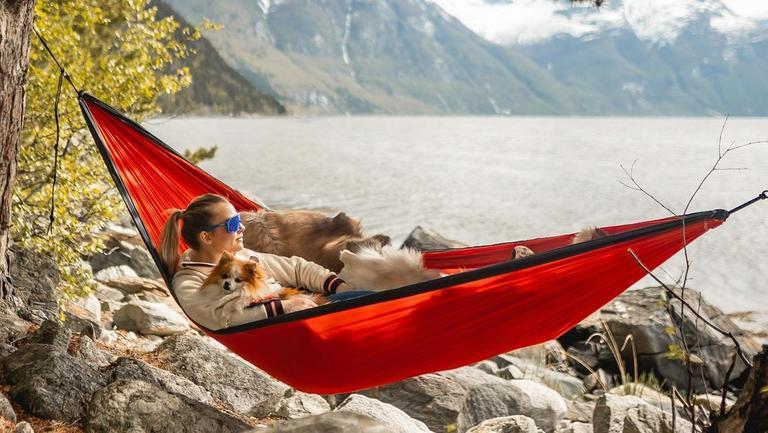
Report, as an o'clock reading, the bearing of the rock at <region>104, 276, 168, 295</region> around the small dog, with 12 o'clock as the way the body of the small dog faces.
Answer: The rock is roughly at 4 o'clock from the small dog.

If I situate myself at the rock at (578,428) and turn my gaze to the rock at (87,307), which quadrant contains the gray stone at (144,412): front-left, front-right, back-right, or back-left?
front-left

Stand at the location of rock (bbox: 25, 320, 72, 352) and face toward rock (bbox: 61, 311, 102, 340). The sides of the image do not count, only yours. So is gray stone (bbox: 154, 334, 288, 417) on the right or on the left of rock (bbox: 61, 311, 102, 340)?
right

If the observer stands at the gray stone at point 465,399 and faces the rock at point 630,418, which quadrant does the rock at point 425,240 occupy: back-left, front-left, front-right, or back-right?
back-left

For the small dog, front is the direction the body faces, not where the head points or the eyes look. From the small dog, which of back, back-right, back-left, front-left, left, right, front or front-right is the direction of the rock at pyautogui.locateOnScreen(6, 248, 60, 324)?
front

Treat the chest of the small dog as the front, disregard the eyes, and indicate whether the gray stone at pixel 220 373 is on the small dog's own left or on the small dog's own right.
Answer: on the small dog's own right

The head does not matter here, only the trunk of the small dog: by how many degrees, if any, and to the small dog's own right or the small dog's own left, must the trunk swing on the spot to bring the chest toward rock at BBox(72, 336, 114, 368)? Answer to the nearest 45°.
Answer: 0° — it already faces it
